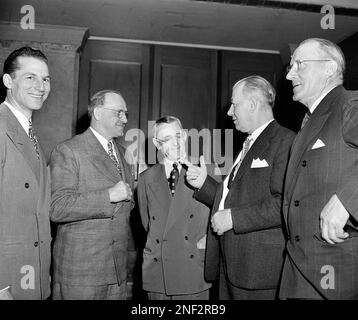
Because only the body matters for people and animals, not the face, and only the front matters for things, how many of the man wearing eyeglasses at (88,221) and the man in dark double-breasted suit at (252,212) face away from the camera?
0

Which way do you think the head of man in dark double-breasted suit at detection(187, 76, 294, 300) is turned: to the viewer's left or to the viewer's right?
to the viewer's left

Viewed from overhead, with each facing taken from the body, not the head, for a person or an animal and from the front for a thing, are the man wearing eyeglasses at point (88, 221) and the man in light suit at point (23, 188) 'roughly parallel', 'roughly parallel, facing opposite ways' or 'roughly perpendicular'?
roughly parallel

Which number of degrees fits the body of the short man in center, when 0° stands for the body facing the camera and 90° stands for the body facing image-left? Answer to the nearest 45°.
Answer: approximately 0°

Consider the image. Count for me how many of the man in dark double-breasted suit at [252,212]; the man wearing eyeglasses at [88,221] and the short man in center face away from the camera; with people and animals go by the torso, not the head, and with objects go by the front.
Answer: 0

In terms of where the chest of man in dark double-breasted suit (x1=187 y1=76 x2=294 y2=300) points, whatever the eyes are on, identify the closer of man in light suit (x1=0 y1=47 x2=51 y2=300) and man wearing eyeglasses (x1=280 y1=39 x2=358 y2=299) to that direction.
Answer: the man in light suit

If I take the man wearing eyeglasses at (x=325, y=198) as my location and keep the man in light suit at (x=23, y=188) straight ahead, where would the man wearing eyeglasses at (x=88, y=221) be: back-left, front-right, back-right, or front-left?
front-right

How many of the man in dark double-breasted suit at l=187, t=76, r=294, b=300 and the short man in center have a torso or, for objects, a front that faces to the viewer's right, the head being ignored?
0

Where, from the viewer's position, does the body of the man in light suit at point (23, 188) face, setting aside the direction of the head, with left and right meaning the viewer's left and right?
facing the viewer and to the right of the viewer

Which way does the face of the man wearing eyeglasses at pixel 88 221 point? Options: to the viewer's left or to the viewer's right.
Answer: to the viewer's right

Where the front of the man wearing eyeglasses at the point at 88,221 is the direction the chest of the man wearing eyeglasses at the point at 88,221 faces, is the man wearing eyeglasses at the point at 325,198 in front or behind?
in front
